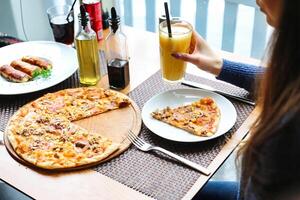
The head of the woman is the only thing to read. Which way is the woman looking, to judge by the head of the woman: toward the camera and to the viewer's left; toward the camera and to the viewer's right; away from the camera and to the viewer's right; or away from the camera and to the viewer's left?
away from the camera and to the viewer's left

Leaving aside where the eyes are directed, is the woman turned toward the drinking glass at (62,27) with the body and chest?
yes

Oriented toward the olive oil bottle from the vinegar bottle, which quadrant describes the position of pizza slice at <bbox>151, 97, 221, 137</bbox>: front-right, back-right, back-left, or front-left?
back-left

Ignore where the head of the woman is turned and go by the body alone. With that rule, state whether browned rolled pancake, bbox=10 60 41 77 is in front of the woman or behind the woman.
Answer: in front

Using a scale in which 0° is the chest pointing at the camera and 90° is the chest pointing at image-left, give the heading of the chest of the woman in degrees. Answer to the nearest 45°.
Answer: approximately 135°

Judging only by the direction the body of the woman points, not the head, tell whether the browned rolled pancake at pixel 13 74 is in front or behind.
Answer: in front

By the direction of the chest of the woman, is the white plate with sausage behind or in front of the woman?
in front
